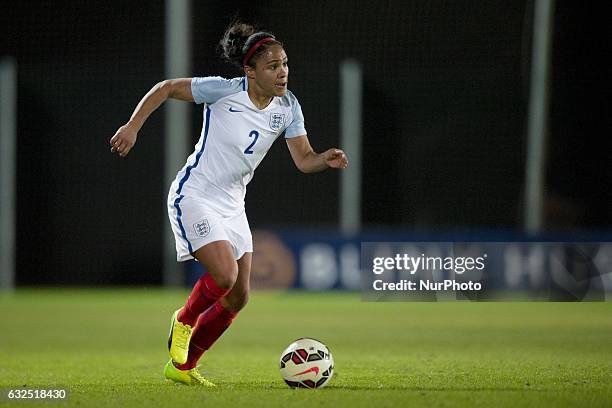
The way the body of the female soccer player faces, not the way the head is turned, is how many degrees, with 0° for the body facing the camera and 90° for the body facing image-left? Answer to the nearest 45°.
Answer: approximately 315°
